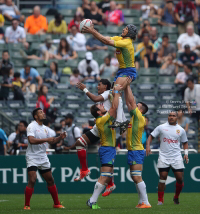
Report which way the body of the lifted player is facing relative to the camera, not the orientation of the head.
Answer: to the viewer's left

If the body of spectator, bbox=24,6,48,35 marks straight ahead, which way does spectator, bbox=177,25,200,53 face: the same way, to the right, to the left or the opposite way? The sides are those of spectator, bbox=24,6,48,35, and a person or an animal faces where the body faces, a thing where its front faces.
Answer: the same way

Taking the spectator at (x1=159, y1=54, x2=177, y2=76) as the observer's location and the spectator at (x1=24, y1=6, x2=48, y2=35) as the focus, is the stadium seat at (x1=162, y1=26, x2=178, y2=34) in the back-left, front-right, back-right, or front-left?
front-right

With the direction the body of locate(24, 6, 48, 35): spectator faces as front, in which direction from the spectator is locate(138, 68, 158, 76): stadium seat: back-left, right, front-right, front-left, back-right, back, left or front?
front-left

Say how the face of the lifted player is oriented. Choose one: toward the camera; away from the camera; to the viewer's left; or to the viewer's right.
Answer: to the viewer's left

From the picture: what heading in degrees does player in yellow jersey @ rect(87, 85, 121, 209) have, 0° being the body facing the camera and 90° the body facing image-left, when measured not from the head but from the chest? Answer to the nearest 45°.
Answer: approximately 270°

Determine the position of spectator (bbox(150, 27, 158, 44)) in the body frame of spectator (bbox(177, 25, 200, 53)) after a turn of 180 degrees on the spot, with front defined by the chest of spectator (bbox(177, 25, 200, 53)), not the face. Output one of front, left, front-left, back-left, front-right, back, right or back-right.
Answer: left

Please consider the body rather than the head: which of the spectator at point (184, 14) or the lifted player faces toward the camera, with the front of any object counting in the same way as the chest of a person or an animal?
the spectator

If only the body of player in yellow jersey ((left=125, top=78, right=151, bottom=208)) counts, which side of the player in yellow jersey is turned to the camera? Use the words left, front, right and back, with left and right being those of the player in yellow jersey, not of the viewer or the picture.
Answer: left

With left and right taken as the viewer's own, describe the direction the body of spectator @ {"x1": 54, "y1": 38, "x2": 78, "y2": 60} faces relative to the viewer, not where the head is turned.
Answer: facing the viewer

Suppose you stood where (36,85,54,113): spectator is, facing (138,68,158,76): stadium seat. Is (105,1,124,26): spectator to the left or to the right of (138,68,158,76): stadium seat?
left

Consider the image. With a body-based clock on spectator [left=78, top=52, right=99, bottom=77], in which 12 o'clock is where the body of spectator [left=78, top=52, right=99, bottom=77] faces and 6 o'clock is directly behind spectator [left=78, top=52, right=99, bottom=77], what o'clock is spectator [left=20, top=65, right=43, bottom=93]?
spectator [left=20, top=65, right=43, bottom=93] is roughly at 3 o'clock from spectator [left=78, top=52, right=99, bottom=77].

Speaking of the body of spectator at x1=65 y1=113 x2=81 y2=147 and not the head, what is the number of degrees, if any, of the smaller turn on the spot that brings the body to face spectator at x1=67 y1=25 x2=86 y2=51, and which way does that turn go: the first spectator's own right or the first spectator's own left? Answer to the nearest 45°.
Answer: approximately 135° to the first spectator's own right

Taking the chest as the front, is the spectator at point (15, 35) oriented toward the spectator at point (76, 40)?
no

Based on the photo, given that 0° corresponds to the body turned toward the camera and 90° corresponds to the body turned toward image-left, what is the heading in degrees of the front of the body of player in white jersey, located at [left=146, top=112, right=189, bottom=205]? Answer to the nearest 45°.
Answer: approximately 0°

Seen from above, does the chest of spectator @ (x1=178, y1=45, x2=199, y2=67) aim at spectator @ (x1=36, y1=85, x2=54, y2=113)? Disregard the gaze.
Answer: no

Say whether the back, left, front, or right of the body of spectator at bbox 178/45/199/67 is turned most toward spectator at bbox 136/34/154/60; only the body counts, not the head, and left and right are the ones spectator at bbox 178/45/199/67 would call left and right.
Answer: right

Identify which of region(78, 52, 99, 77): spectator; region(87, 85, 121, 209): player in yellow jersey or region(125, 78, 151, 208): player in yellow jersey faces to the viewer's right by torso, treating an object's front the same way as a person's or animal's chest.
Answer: region(87, 85, 121, 209): player in yellow jersey
